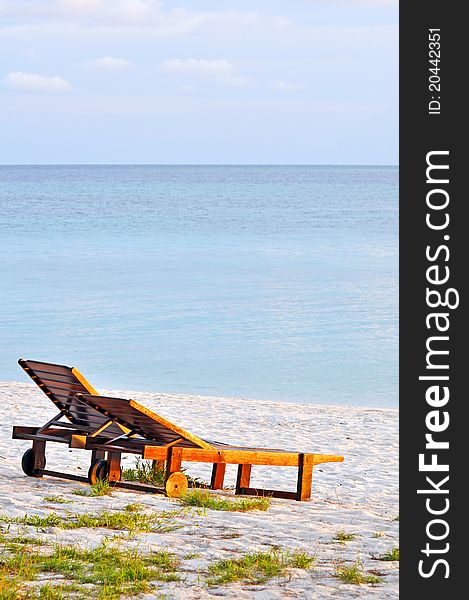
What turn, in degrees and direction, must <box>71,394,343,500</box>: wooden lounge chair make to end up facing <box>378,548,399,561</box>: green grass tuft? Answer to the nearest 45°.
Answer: approximately 90° to its right

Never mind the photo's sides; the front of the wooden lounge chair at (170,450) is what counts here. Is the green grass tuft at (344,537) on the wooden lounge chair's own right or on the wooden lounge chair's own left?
on the wooden lounge chair's own right

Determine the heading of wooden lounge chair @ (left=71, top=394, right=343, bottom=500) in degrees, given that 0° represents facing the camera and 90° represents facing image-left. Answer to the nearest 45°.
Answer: approximately 225°

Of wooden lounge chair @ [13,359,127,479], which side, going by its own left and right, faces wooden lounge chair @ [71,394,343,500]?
right

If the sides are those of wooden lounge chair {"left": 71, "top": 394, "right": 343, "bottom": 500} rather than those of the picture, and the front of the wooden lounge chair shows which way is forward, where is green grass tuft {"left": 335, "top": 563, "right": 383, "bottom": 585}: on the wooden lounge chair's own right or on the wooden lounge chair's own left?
on the wooden lounge chair's own right

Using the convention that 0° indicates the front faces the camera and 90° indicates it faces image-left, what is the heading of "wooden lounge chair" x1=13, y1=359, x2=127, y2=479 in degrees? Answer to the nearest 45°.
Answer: approximately 225°
